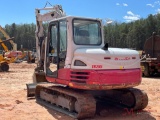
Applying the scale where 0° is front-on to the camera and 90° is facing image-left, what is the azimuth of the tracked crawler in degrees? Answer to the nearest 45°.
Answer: approximately 135°
